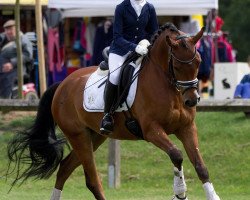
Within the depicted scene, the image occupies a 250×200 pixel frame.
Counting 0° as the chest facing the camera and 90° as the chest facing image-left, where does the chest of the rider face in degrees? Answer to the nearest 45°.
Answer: approximately 315°

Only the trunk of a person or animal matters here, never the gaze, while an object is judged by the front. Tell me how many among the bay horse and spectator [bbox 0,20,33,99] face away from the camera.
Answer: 0

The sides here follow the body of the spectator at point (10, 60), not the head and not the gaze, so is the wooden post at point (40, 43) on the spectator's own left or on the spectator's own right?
on the spectator's own left

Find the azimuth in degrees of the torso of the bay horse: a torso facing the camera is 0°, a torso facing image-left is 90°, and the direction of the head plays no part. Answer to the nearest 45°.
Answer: approximately 315°
